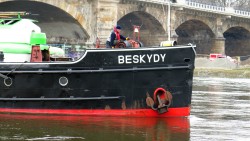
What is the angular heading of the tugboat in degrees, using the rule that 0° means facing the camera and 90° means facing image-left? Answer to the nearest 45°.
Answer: approximately 270°
